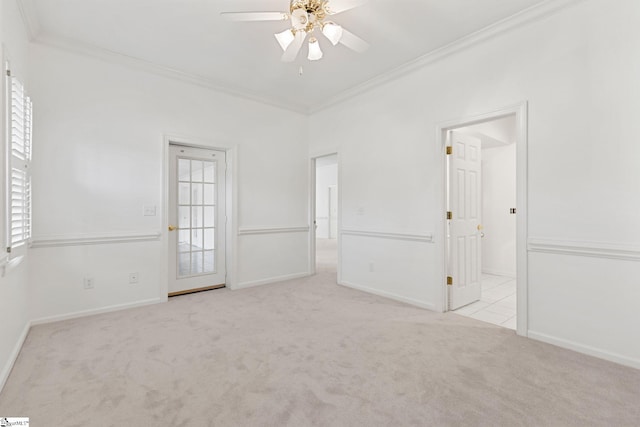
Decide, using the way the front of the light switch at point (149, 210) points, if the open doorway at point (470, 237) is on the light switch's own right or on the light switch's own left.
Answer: on the light switch's own left

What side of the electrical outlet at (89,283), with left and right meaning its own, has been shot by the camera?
front

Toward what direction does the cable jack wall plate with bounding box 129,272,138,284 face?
toward the camera

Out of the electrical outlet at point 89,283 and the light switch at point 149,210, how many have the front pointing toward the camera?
2

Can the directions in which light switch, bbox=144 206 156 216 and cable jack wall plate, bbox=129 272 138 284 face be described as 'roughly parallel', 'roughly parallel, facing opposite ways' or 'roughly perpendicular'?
roughly parallel

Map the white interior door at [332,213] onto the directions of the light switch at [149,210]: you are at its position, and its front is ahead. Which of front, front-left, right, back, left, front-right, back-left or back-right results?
back-left

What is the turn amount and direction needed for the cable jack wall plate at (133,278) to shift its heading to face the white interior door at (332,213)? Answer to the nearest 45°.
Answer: approximately 135° to its left

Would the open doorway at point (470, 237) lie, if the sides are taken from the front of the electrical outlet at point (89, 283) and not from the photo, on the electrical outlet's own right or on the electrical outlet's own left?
on the electrical outlet's own left

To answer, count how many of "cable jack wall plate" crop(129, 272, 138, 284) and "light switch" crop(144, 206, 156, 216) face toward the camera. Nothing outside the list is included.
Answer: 2

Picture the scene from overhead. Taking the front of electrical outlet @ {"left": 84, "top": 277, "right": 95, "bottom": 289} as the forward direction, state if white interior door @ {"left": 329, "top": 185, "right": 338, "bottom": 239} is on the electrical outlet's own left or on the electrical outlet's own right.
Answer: on the electrical outlet's own left

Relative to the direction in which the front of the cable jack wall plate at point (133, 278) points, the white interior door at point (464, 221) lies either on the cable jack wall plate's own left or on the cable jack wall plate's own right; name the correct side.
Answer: on the cable jack wall plate's own left

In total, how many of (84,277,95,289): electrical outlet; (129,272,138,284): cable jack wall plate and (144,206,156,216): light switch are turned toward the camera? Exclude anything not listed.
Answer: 3

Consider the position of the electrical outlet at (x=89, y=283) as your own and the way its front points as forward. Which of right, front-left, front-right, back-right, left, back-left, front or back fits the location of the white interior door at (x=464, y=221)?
front-left
